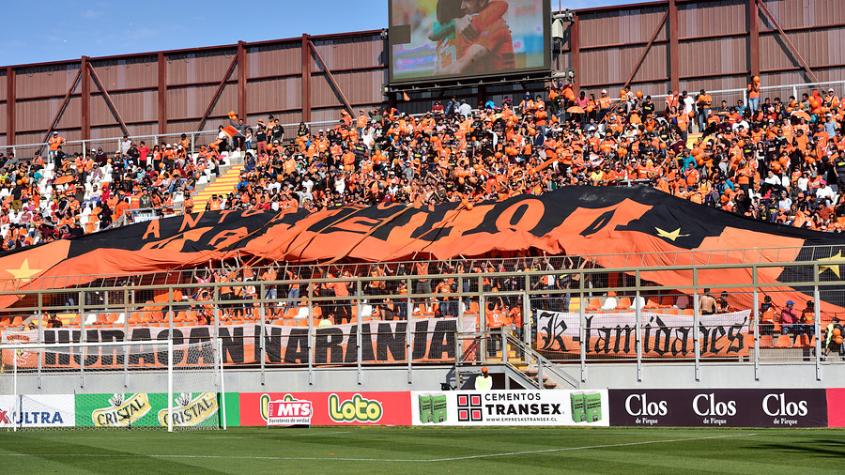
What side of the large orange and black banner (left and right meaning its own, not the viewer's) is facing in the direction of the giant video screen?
back

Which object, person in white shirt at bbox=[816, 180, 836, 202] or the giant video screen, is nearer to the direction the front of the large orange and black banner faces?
the person in white shirt

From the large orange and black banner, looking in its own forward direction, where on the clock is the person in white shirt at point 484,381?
The person in white shirt is roughly at 12 o'clock from the large orange and black banner.

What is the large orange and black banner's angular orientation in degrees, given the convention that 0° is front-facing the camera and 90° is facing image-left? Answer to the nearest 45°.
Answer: approximately 0°

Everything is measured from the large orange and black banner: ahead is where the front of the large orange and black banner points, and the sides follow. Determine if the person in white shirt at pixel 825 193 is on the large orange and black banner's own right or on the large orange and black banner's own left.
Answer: on the large orange and black banner's own left

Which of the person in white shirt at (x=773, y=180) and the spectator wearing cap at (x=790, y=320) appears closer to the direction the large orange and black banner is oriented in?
the spectator wearing cap

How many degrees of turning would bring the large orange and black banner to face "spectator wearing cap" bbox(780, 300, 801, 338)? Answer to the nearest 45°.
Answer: approximately 45° to its left

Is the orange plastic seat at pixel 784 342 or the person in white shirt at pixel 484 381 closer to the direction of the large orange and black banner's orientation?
the person in white shirt

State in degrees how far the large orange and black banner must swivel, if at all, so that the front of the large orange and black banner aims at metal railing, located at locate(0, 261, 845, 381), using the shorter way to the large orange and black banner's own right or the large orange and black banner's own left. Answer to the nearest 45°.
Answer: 0° — it already faces it

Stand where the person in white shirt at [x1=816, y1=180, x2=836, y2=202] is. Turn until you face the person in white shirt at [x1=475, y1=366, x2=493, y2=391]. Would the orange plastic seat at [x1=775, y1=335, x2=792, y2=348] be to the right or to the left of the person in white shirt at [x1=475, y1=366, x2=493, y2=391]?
left
